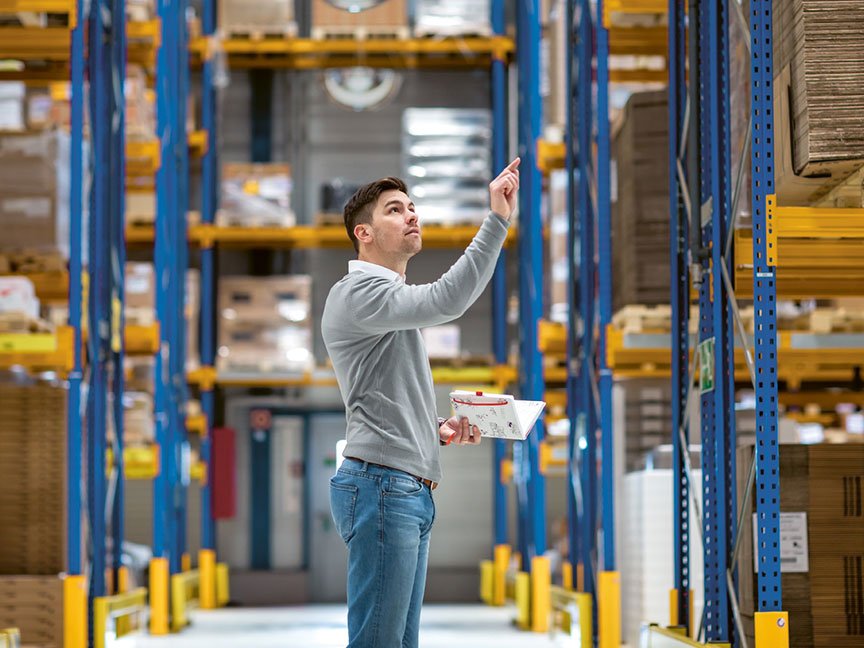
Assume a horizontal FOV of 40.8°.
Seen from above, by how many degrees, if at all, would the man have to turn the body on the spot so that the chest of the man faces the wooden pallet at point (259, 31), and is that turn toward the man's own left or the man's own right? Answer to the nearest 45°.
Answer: approximately 90° to the man's own left

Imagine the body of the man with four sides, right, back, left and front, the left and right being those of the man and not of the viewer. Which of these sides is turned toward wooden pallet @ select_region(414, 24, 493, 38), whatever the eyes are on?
left

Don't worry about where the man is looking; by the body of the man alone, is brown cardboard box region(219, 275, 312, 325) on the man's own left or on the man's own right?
on the man's own left

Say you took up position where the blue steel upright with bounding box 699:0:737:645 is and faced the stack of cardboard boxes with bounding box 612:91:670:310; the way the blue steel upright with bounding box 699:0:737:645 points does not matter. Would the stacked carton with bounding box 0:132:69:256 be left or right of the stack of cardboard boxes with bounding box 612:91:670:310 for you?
left

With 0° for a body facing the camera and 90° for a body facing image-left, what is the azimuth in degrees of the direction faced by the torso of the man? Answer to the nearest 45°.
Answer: approximately 270°

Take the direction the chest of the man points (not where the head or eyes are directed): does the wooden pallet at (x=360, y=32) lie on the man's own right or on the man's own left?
on the man's own left

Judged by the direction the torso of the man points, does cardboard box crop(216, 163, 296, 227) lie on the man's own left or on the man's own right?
on the man's own left
